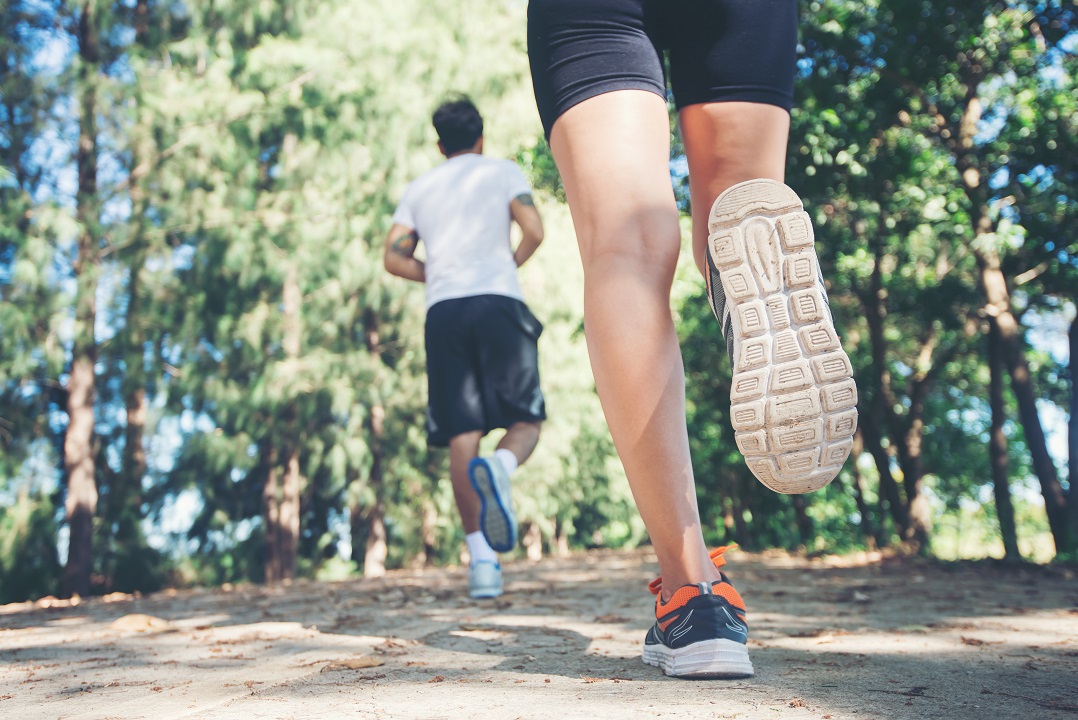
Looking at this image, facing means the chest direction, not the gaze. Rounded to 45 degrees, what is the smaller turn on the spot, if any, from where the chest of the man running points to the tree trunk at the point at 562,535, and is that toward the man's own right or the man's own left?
0° — they already face it

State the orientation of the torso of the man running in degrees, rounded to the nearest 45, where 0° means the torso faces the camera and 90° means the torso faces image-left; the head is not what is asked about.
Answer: approximately 180°

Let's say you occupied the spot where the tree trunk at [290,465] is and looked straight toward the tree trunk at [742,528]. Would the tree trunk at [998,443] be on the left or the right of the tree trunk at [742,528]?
right

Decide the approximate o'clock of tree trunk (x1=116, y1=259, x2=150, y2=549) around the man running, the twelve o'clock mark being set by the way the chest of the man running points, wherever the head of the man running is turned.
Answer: The tree trunk is roughly at 11 o'clock from the man running.

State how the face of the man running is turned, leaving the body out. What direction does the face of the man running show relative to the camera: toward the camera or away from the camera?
away from the camera

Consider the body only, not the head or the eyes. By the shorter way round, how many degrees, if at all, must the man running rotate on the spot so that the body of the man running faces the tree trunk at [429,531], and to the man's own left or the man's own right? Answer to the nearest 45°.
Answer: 0° — they already face it

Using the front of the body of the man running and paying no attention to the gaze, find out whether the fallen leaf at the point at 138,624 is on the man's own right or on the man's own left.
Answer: on the man's own left

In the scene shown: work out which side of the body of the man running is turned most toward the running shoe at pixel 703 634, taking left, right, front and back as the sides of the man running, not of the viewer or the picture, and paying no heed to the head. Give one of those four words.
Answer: back

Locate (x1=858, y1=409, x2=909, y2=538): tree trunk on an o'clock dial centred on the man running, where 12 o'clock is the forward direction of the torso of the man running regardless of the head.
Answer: The tree trunk is roughly at 1 o'clock from the man running.
